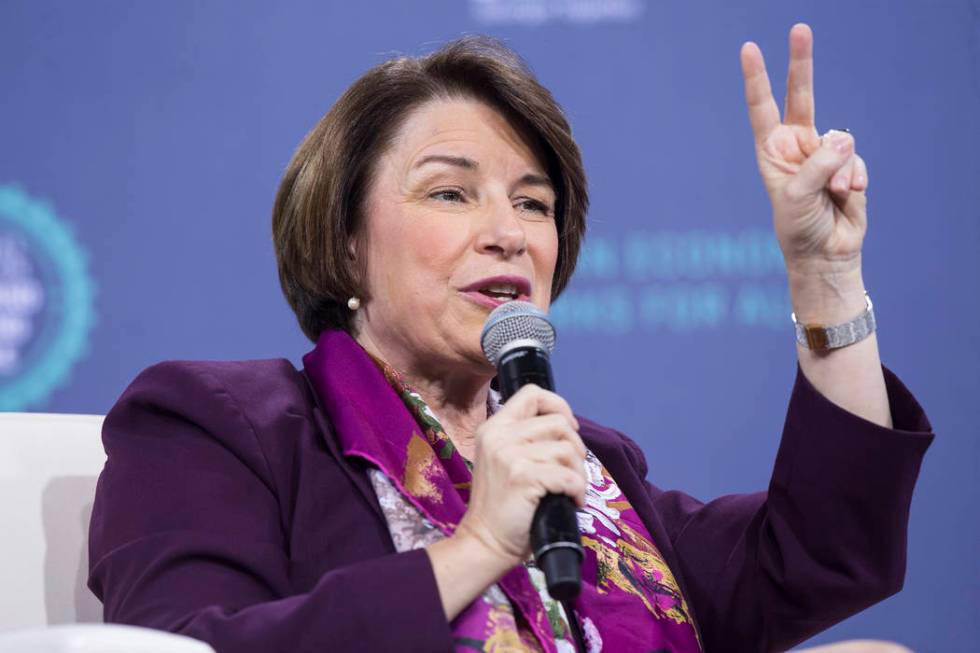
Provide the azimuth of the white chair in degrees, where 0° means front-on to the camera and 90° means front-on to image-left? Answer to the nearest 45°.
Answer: approximately 315°

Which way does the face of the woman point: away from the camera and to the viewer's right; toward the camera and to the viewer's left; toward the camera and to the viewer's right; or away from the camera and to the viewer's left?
toward the camera and to the viewer's right

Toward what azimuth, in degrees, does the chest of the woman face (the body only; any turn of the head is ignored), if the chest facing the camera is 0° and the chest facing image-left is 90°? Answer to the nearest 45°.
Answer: approximately 315°
